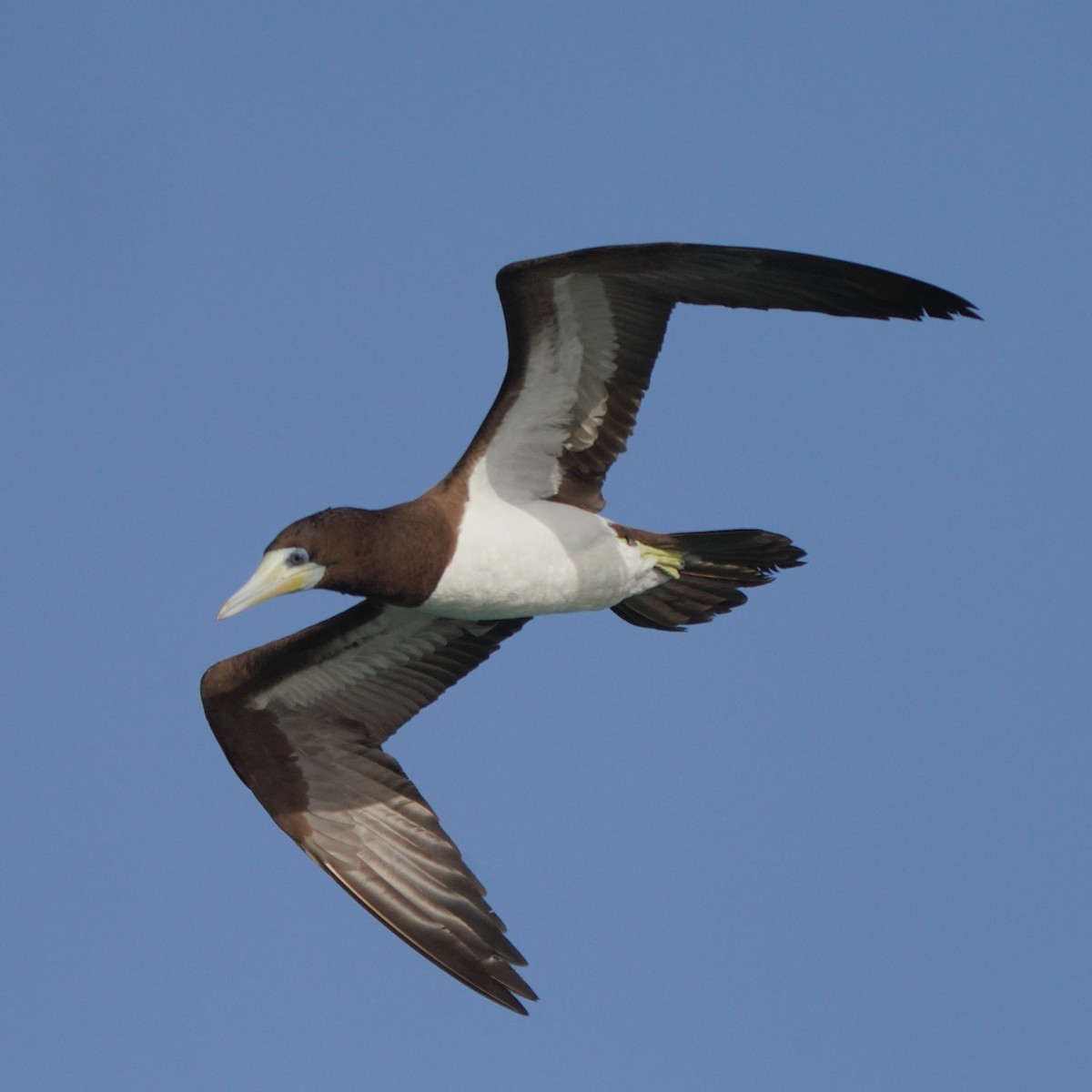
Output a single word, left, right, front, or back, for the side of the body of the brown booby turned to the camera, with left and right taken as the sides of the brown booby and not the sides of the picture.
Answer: left
